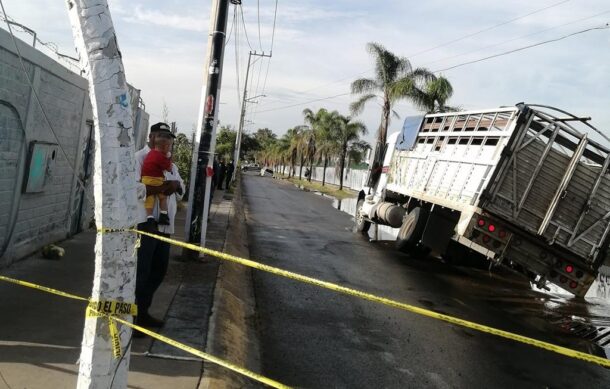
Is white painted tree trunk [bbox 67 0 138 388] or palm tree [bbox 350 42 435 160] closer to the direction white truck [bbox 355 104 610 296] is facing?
the palm tree

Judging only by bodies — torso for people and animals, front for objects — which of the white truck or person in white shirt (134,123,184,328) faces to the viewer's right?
the person in white shirt

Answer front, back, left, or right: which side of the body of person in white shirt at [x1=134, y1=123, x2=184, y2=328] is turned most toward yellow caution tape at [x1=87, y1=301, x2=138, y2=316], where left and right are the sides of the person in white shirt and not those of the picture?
front

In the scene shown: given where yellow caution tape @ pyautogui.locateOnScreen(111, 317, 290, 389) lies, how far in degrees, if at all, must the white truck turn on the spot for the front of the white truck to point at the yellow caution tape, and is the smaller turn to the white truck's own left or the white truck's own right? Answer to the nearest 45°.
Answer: approximately 135° to the white truck's own left

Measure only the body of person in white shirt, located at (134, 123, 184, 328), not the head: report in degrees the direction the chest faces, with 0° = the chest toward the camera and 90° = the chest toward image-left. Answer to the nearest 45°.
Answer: approximately 270°

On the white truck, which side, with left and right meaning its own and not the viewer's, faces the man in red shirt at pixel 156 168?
left

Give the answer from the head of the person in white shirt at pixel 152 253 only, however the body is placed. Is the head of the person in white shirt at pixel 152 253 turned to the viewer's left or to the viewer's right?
to the viewer's right

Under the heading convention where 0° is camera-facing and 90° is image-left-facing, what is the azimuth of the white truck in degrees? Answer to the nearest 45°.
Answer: approximately 135°
